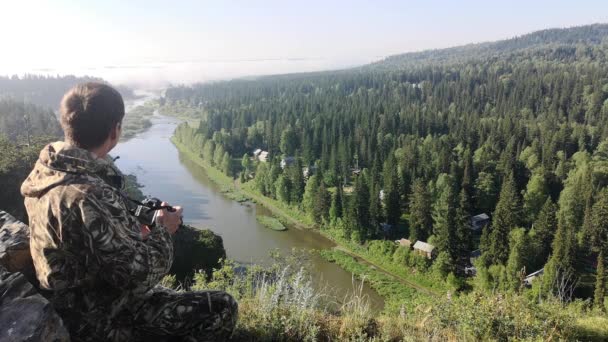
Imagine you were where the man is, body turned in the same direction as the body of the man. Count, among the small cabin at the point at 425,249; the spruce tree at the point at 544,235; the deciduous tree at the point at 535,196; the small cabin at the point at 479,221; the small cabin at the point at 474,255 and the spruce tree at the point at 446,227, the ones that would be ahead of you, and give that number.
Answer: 6

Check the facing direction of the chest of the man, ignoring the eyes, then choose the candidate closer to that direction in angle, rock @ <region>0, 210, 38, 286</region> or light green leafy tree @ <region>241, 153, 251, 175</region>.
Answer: the light green leafy tree

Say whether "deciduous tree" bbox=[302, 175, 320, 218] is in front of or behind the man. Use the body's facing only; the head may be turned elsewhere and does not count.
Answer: in front

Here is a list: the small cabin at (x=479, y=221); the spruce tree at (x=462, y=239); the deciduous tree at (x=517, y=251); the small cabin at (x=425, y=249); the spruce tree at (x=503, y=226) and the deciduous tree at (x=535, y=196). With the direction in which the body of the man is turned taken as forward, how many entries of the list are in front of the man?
6

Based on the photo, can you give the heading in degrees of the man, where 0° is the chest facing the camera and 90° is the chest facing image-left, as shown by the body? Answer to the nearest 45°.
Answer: approximately 225°

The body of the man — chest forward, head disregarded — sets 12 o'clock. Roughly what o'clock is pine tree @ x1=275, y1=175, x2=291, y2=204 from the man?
The pine tree is roughly at 11 o'clock from the man.

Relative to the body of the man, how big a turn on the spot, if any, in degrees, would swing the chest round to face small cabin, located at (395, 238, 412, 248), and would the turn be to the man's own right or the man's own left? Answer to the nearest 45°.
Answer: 0° — they already face it

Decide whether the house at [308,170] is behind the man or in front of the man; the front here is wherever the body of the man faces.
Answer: in front

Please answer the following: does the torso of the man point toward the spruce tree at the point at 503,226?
yes
